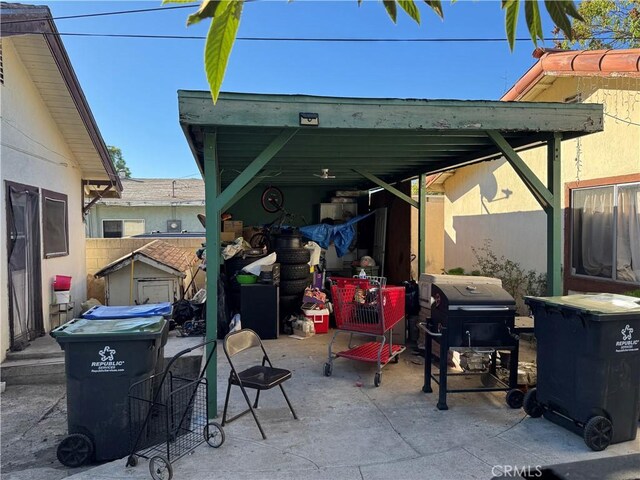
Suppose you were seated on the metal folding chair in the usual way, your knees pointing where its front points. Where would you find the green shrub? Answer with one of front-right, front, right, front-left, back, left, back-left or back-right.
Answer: left

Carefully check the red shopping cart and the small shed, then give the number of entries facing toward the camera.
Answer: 1

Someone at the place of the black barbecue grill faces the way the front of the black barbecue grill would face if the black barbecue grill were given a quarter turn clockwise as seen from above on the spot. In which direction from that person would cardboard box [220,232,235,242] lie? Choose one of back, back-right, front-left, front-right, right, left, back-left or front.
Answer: front-right

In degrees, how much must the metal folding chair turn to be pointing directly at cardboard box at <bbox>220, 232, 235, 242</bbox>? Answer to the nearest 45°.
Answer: approximately 135° to its left

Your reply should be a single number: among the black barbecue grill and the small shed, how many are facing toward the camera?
2

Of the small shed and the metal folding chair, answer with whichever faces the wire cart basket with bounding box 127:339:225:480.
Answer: the small shed

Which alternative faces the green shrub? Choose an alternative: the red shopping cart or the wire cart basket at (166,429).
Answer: the red shopping cart

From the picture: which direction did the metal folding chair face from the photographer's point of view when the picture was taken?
facing the viewer and to the right of the viewer

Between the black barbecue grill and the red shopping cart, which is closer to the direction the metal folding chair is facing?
the black barbecue grill

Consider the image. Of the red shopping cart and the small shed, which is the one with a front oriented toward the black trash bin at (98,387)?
the small shed

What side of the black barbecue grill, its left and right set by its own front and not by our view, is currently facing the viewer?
front

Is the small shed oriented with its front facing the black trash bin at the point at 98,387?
yes
